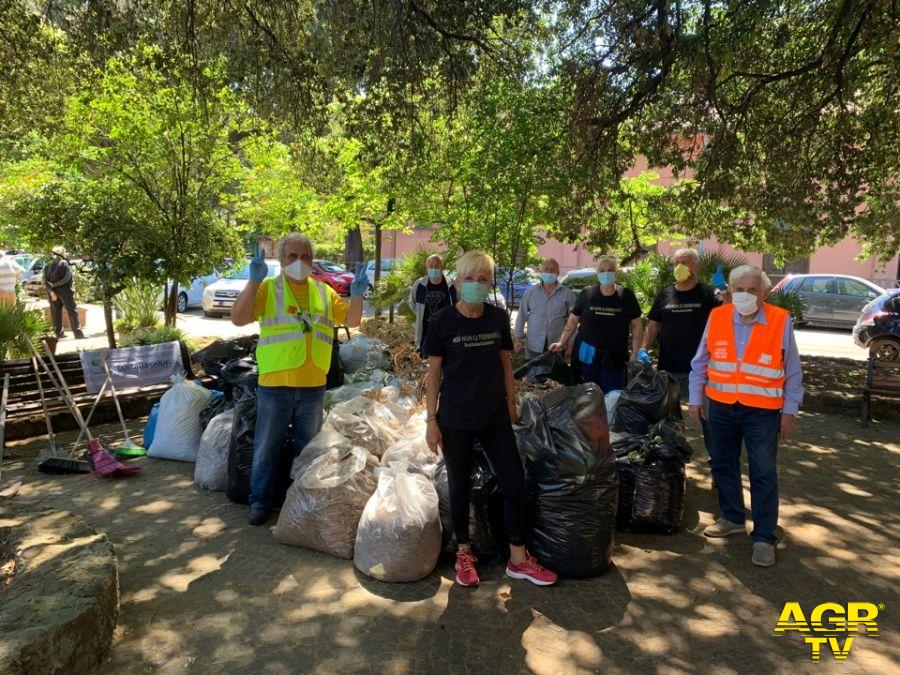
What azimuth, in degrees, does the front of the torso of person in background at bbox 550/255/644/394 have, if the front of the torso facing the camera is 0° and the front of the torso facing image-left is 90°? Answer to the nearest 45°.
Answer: approximately 0°

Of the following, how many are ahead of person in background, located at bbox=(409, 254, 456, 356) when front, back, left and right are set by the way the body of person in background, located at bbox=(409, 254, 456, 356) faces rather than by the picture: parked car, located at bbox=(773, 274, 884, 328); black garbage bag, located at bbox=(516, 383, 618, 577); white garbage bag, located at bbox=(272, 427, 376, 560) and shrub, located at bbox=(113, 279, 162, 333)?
2

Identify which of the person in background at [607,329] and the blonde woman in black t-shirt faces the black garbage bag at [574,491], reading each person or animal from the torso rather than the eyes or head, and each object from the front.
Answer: the person in background

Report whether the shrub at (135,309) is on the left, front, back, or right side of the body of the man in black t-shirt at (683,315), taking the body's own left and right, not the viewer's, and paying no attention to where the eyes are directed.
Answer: right

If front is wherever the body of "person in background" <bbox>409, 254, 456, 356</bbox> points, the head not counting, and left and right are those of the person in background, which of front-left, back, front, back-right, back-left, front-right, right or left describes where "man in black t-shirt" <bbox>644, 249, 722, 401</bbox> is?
front-left

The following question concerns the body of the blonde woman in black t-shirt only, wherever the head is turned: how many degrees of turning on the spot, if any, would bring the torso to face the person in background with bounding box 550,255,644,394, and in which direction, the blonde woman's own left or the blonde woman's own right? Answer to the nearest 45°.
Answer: approximately 135° to the blonde woman's own left

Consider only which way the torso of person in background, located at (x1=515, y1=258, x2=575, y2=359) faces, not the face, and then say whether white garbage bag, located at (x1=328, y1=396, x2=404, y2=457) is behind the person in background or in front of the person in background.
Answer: in front

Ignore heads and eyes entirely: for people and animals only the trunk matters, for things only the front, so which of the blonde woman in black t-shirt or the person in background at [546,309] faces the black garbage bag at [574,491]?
the person in background
